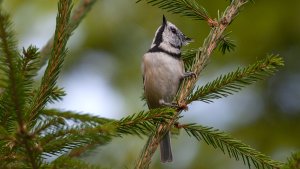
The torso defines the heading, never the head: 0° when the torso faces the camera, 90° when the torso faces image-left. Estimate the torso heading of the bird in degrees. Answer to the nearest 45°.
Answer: approximately 315°

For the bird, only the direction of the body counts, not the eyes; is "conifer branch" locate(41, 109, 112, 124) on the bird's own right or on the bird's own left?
on the bird's own right
